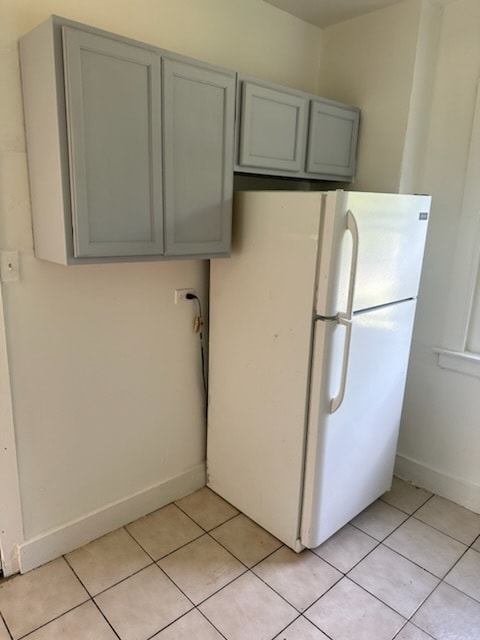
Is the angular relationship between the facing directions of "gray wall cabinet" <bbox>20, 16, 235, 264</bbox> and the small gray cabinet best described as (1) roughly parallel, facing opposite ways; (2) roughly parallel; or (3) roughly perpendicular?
roughly parallel

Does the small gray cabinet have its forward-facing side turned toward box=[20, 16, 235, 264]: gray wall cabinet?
no

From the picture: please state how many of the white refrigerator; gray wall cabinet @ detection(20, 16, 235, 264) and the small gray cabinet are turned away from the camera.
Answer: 0

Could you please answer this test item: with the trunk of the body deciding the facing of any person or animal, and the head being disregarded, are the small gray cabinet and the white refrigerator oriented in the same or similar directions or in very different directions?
same or similar directions

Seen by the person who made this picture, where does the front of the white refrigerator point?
facing the viewer and to the right of the viewer
